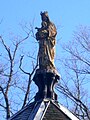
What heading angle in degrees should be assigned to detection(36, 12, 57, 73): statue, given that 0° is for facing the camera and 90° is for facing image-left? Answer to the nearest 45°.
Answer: approximately 45°
